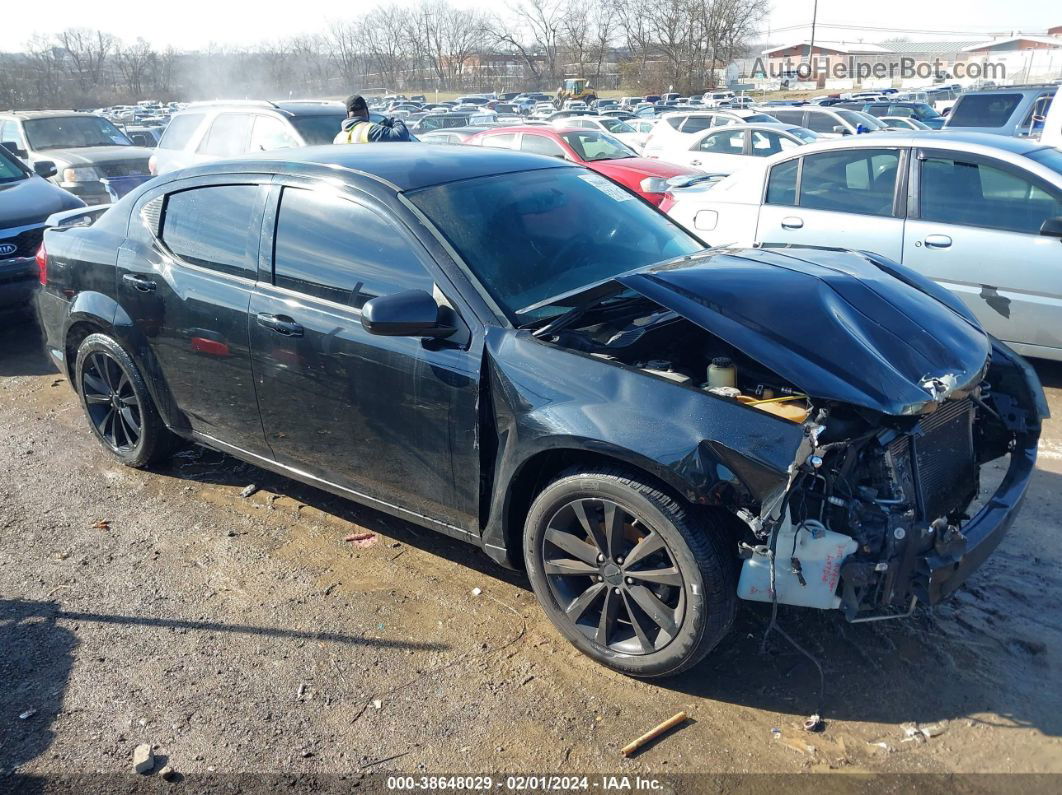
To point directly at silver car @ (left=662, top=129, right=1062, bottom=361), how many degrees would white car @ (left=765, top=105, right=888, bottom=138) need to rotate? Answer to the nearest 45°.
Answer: approximately 45° to its right

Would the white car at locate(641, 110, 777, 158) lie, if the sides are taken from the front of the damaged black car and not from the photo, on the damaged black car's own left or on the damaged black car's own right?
on the damaged black car's own left

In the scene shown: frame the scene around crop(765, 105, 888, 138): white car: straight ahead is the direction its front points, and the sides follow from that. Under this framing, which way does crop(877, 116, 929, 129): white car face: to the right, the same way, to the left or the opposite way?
the same way

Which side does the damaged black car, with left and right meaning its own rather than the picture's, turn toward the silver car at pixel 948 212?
left

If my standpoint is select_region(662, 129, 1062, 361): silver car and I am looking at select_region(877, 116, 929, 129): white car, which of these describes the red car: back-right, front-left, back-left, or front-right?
front-left

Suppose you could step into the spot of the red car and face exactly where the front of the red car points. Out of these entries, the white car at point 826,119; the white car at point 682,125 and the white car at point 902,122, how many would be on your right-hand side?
0

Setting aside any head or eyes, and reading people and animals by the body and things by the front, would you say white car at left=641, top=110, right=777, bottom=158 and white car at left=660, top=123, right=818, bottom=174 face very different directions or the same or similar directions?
same or similar directions

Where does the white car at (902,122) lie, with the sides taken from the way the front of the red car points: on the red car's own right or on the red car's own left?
on the red car's own left

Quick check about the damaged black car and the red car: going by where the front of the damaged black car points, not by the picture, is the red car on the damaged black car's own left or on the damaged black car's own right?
on the damaged black car's own left

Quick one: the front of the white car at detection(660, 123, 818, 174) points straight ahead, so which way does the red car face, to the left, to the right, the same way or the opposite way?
the same way

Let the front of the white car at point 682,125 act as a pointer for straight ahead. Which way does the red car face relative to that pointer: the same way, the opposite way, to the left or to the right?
the same way

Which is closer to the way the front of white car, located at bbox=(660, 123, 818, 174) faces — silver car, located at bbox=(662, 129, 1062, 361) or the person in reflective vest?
the silver car

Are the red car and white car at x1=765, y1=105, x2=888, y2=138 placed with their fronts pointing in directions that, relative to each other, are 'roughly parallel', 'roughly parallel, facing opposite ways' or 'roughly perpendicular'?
roughly parallel

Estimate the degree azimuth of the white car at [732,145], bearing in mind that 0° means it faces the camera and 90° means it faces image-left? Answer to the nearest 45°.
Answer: approximately 315°

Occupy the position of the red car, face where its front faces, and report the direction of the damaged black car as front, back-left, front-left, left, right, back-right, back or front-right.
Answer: front-right

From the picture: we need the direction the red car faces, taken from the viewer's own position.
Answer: facing the viewer and to the right of the viewer

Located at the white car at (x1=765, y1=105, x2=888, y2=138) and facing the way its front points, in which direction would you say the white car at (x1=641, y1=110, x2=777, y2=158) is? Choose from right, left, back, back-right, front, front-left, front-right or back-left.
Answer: right
